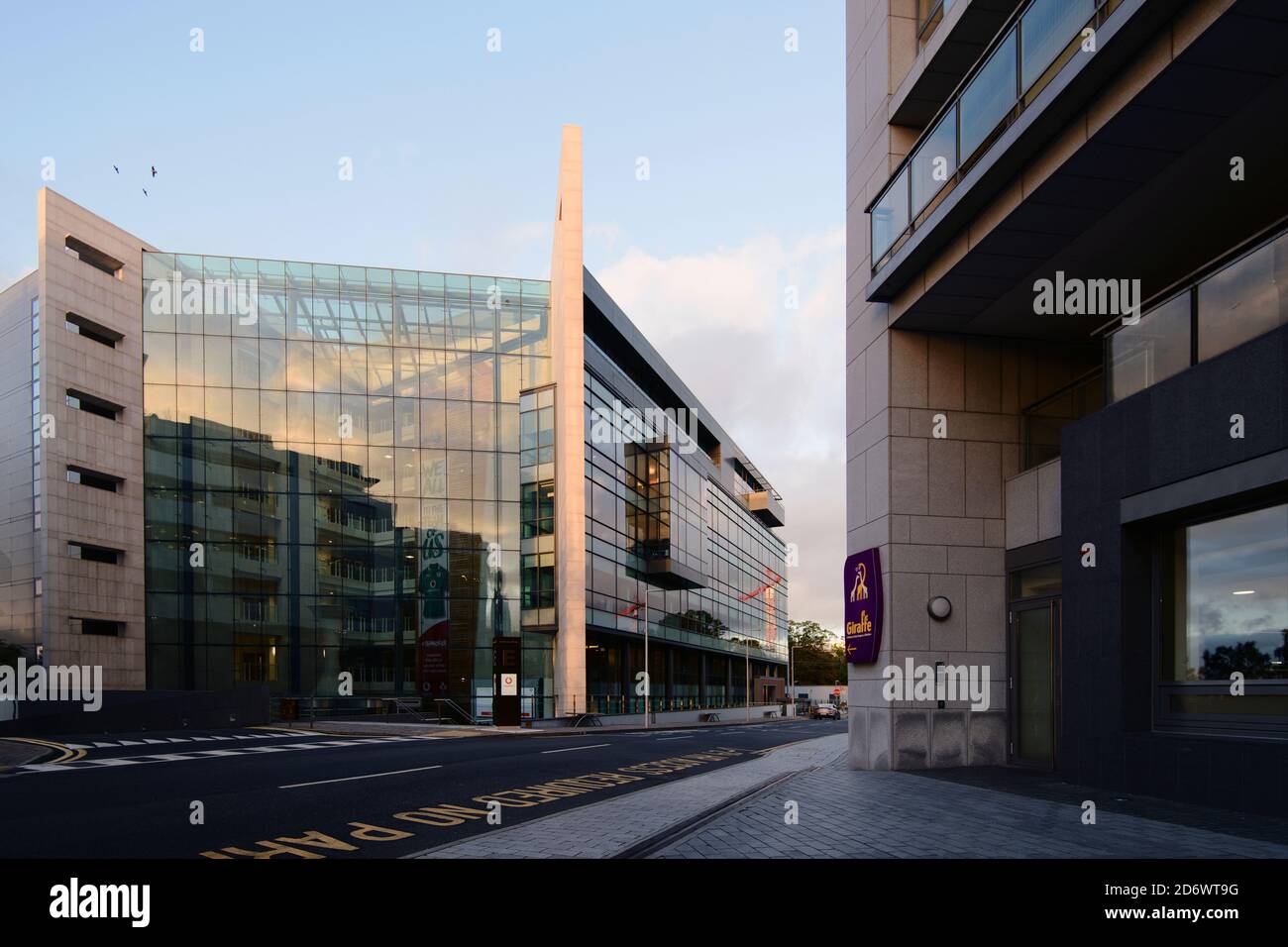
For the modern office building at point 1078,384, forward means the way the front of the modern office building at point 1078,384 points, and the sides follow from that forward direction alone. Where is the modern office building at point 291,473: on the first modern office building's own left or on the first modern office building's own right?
on the first modern office building's own right

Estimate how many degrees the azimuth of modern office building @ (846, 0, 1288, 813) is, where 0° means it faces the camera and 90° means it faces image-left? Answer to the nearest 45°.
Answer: approximately 45°
